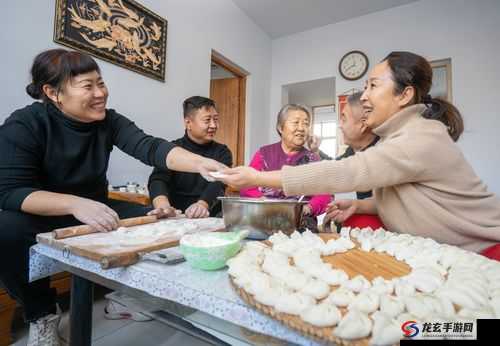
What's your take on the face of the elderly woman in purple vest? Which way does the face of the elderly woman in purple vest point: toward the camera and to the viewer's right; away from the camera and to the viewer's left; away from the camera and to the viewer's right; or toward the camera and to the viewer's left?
toward the camera and to the viewer's right

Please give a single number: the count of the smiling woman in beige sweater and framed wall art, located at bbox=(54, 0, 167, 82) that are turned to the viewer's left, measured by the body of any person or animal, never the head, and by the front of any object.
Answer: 1

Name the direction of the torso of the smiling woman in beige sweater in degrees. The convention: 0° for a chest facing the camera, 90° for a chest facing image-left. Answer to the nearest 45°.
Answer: approximately 90°

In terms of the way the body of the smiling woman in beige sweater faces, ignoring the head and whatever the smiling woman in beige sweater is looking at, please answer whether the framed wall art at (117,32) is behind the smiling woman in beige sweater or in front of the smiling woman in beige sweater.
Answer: in front

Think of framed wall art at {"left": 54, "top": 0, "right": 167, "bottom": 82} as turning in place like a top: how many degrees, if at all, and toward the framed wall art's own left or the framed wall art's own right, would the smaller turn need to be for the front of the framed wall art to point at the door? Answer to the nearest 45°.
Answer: approximately 90° to the framed wall art's own left

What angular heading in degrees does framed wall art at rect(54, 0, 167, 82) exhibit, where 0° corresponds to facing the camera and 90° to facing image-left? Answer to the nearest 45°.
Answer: approximately 315°

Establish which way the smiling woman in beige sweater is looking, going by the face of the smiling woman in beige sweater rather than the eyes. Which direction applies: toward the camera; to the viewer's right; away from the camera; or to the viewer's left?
to the viewer's left

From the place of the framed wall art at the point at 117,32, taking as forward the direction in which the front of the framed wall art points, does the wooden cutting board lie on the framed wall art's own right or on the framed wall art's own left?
on the framed wall art's own right

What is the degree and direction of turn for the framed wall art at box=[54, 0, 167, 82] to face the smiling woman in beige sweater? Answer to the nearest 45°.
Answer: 0° — it already faces them

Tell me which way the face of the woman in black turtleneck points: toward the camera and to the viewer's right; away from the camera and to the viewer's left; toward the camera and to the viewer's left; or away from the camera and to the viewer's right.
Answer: toward the camera and to the viewer's right

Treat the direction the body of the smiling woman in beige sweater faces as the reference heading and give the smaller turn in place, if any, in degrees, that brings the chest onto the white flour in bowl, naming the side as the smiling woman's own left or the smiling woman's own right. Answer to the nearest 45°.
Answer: approximately 45° to the smiling woman's own left

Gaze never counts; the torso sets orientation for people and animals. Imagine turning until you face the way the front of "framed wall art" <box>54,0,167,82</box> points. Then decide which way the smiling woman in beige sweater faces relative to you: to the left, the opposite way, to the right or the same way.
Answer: the opposite way

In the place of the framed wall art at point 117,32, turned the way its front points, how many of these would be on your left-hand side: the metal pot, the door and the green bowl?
1
